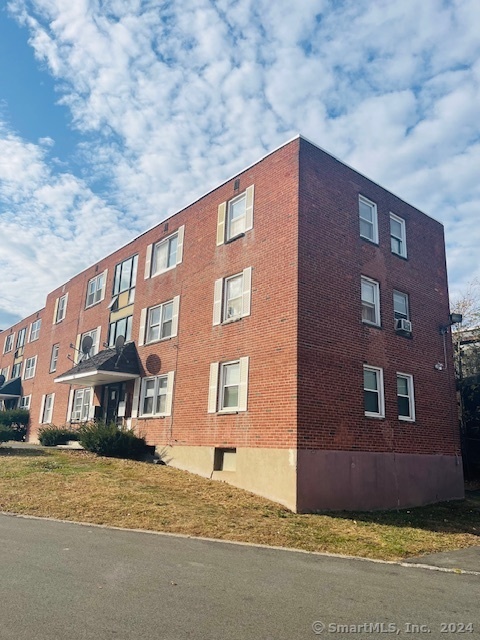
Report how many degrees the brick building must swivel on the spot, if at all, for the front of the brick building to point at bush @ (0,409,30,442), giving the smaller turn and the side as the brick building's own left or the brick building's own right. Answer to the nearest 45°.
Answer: approximately 90° to the brick building's own right

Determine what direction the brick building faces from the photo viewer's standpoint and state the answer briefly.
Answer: facing the viewer and to the left of the viewer

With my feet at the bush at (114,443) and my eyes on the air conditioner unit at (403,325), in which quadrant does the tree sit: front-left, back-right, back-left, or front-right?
front-left

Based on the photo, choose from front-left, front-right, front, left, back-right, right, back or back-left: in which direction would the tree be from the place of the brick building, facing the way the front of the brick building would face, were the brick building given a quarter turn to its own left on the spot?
left
